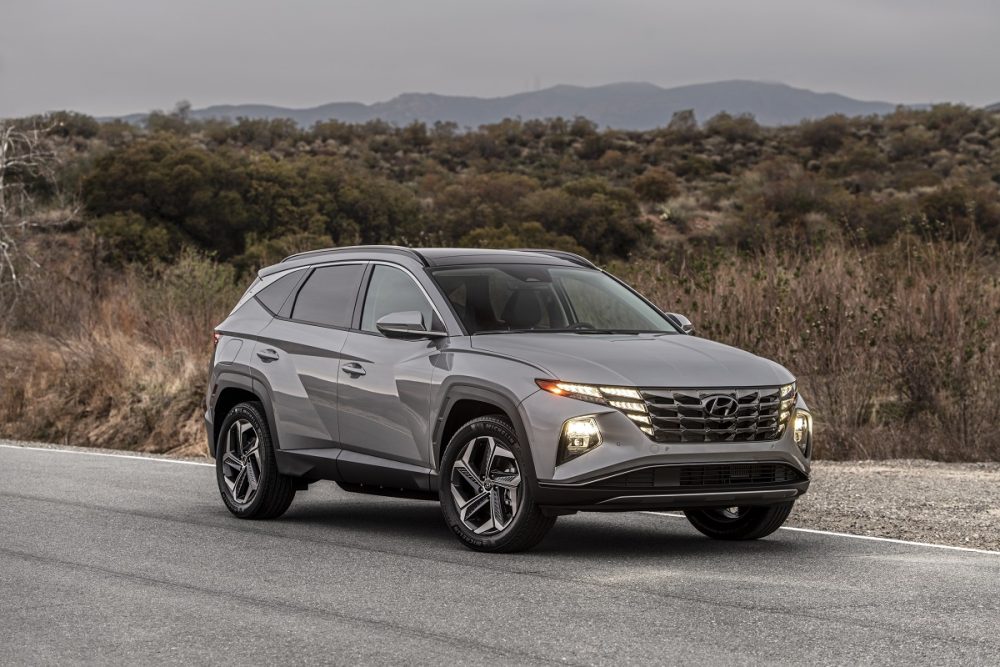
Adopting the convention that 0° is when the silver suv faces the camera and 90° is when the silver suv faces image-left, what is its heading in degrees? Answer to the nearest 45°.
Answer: approximately 315°
